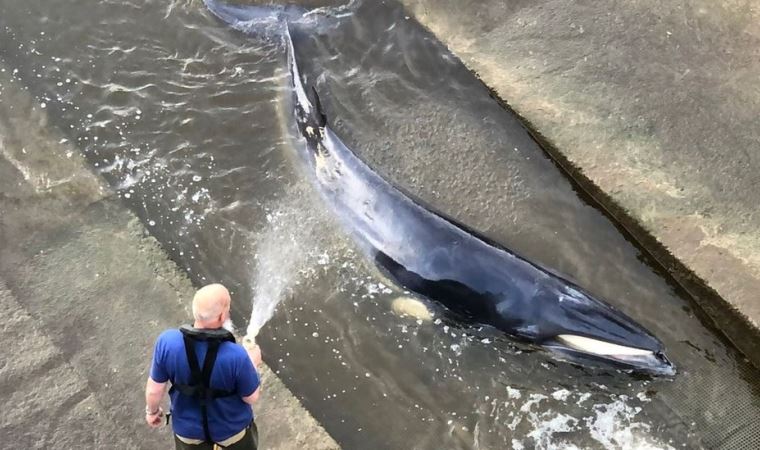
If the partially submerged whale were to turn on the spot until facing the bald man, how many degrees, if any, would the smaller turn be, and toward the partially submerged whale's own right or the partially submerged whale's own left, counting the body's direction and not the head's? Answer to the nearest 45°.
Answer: approximately 90° to the partially submerged whale's own right

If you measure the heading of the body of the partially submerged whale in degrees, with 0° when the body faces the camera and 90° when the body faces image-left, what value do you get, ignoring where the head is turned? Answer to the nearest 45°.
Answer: approximately 315°
